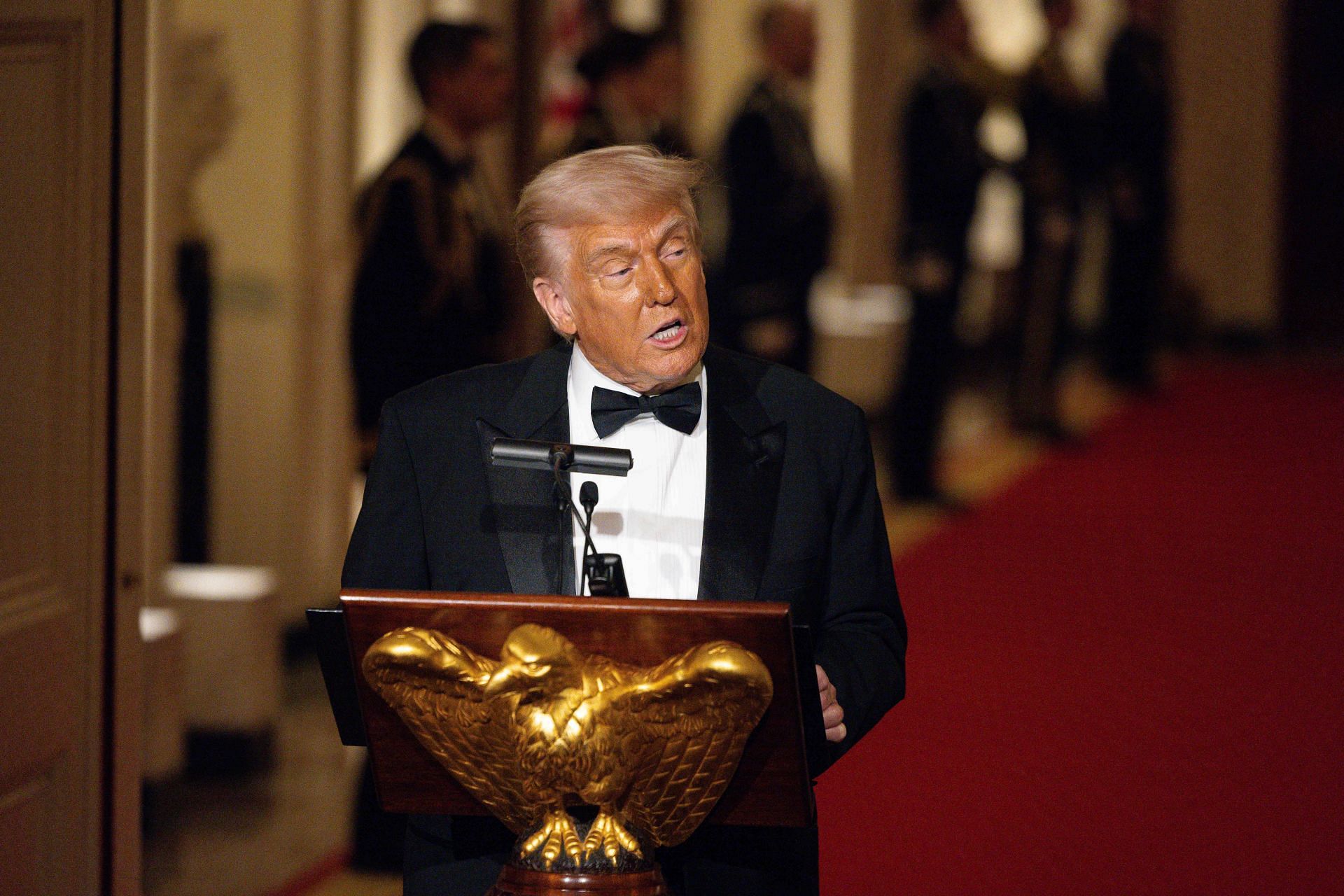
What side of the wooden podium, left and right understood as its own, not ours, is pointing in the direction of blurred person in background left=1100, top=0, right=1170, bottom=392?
back

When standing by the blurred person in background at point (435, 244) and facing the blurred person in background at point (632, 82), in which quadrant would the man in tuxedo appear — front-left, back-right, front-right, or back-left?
back-right

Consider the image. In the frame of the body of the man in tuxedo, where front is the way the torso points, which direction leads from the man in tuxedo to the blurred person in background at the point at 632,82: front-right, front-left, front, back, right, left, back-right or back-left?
back

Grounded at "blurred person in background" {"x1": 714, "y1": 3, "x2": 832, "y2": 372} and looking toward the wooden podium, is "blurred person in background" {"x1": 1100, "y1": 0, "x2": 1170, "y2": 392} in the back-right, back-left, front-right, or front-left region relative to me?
back-left

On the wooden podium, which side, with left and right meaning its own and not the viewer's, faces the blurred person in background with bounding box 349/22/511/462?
back

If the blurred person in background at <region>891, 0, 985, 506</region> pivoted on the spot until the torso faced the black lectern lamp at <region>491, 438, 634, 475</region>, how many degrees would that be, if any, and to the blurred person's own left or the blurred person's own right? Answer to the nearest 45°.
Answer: approximately 90° to the blurred person's own right

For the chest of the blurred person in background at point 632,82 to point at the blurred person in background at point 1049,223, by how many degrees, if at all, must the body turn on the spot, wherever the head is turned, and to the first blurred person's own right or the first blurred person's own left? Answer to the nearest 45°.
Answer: approximately 90° to the first blurred person's own left

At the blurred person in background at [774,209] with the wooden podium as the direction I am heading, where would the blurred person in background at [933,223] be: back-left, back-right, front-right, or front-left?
back-left

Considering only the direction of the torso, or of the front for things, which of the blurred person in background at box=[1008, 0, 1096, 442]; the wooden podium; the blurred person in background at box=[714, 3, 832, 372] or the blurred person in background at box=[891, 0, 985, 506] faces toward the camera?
the wooden podium
